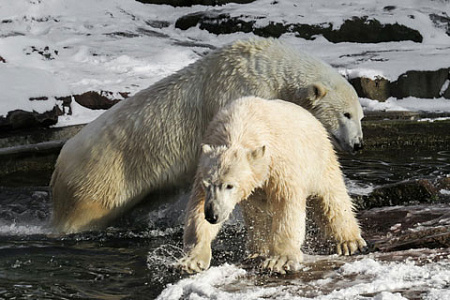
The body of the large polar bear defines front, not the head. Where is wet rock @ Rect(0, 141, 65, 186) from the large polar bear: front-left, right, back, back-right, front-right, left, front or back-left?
back-left

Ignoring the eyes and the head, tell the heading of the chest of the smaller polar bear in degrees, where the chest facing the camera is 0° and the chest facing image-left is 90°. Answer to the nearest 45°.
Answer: approximately 45°

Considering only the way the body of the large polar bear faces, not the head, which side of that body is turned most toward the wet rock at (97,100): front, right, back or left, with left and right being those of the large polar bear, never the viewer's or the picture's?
left

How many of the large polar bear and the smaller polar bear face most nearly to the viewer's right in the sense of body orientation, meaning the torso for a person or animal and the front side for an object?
1

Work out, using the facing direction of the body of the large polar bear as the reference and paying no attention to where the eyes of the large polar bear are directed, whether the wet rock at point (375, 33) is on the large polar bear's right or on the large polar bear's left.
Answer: on the large polar bear's left

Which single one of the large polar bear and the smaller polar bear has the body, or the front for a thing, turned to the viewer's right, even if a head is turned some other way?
the large polar bear

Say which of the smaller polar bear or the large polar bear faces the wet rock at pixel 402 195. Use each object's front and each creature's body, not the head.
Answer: the large polar bear

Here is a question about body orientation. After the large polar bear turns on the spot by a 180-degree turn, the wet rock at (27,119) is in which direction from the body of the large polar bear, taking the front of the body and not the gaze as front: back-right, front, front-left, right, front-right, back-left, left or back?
front-right

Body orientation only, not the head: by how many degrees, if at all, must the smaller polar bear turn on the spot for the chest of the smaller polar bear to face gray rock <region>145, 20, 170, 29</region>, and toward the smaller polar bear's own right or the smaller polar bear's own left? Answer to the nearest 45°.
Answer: approximately 135° to the smaller polar bear's own right

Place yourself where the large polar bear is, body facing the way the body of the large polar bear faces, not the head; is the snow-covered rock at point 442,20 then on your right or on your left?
on your left

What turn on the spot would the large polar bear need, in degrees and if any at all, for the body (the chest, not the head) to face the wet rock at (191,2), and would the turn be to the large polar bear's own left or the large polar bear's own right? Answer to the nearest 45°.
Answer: approximately 90° to the large polar bear's own left

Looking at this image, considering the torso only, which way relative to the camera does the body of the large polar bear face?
to the viewer's right

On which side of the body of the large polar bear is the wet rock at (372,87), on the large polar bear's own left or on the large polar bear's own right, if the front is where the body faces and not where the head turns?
on the large polar bear's own left
